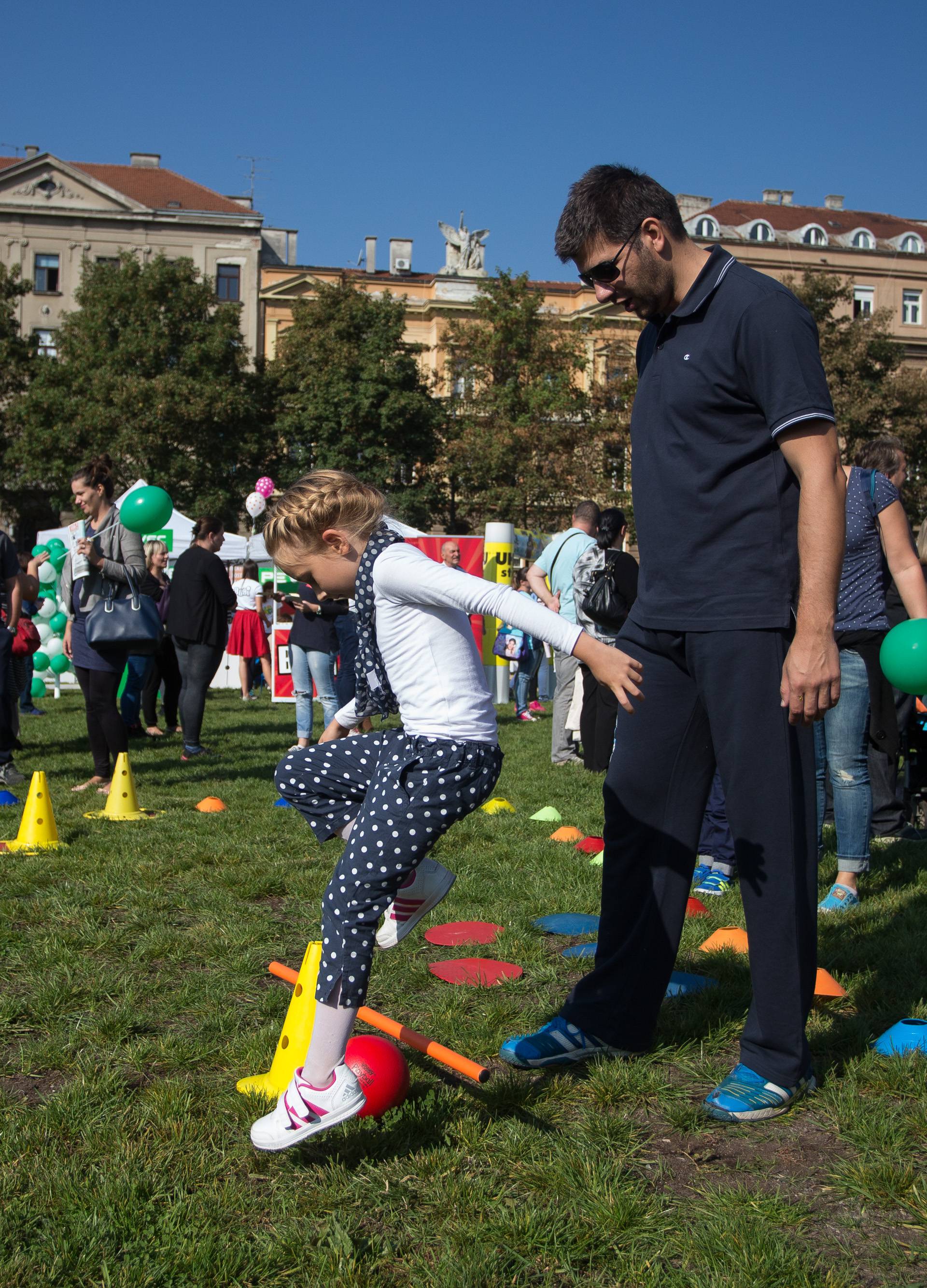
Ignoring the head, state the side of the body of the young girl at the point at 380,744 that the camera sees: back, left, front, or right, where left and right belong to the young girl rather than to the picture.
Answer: left

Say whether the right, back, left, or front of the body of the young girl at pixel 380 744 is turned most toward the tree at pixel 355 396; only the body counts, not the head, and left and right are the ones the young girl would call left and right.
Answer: right

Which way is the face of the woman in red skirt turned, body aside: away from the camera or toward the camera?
away from the camera

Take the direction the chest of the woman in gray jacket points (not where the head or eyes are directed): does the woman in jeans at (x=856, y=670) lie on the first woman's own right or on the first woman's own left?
on the first woman's own left
